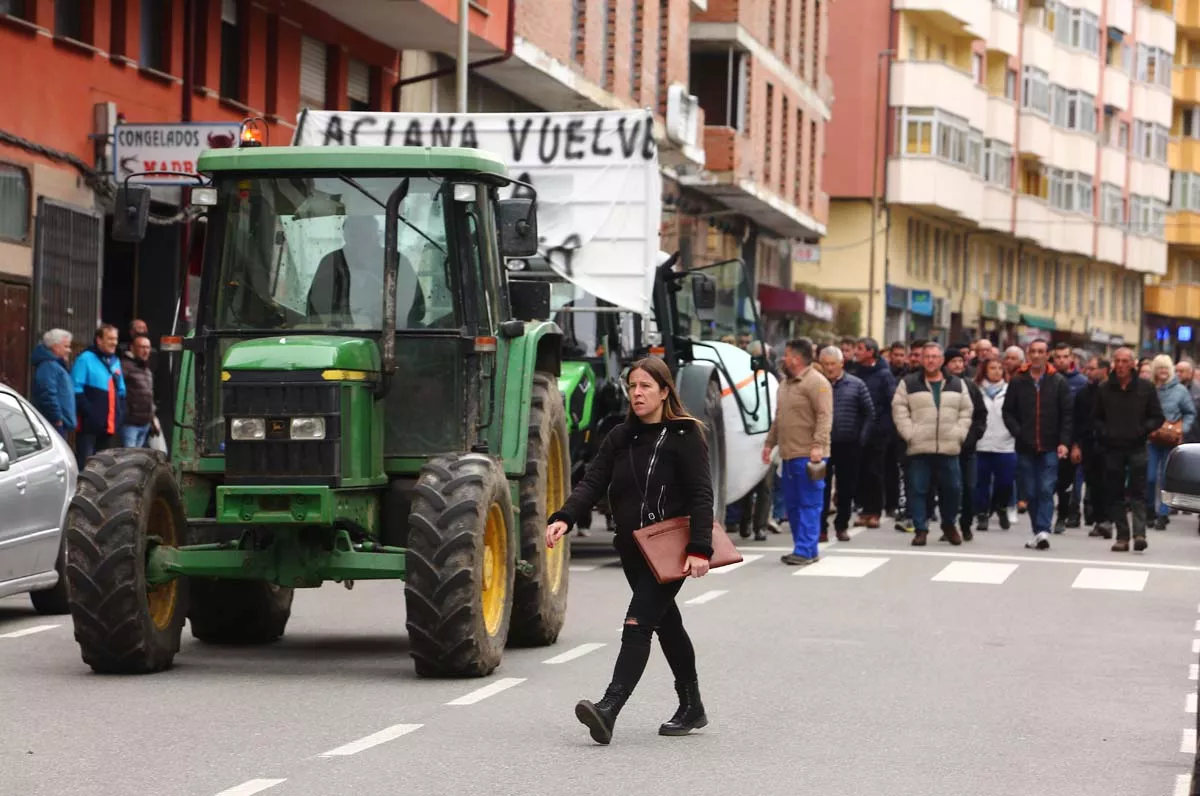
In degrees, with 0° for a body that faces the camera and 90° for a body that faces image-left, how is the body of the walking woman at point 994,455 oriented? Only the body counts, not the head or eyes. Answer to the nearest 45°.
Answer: approximately 0°

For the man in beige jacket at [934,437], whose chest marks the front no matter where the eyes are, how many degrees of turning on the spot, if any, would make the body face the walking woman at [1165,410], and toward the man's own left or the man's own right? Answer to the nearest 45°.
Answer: approximately 135° to the man's own left

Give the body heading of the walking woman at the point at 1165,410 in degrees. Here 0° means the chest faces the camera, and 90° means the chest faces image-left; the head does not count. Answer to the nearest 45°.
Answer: approximately 45°

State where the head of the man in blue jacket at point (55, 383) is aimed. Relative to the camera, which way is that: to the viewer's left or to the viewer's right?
to the viewer's right

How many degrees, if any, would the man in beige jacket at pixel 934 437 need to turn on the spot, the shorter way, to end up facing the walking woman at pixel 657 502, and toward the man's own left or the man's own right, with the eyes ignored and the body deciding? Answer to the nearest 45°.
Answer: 0° — they already face them

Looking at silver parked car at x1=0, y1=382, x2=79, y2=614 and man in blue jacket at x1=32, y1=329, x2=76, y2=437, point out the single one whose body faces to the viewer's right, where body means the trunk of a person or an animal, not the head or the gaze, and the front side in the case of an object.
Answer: the man in blue jacket

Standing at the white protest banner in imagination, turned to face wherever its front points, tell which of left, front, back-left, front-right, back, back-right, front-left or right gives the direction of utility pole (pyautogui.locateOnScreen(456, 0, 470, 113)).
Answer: back
